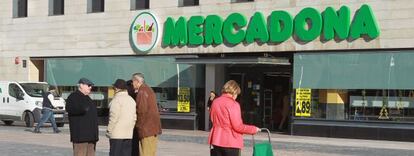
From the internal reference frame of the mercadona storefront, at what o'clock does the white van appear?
The white van is roughly at 2 o'clock from the mercadona storefront.

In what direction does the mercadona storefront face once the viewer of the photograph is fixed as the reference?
facing the viewer and to the left of the viewer

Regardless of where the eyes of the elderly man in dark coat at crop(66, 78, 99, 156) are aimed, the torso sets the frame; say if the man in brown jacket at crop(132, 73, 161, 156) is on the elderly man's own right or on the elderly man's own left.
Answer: on the elderly man's own left

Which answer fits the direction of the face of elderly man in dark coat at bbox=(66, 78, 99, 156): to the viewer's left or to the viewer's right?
to the viewer's right

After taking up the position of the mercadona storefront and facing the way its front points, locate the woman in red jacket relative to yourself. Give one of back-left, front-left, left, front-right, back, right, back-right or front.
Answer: front-left

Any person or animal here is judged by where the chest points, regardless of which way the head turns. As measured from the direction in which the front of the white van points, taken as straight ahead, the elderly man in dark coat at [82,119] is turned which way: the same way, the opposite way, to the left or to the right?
the same way

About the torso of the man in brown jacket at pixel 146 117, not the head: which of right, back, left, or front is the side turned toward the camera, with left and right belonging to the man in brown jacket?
left

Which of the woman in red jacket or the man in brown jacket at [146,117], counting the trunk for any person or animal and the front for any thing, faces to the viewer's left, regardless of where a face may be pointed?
the man in brown jacket

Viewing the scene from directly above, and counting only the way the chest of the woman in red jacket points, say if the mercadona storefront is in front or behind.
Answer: in front

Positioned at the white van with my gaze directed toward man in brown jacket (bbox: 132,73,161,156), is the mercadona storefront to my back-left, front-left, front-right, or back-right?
front-left

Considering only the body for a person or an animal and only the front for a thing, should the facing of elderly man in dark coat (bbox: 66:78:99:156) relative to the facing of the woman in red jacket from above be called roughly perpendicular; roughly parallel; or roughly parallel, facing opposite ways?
roughly perpendicular

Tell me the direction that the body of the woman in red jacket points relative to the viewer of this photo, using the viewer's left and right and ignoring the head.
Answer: facing away from the viewer and to the right of the viewer
